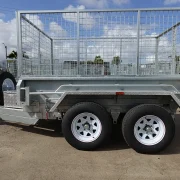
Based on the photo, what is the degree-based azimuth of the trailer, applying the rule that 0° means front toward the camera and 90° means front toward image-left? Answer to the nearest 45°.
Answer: approximately 90°
